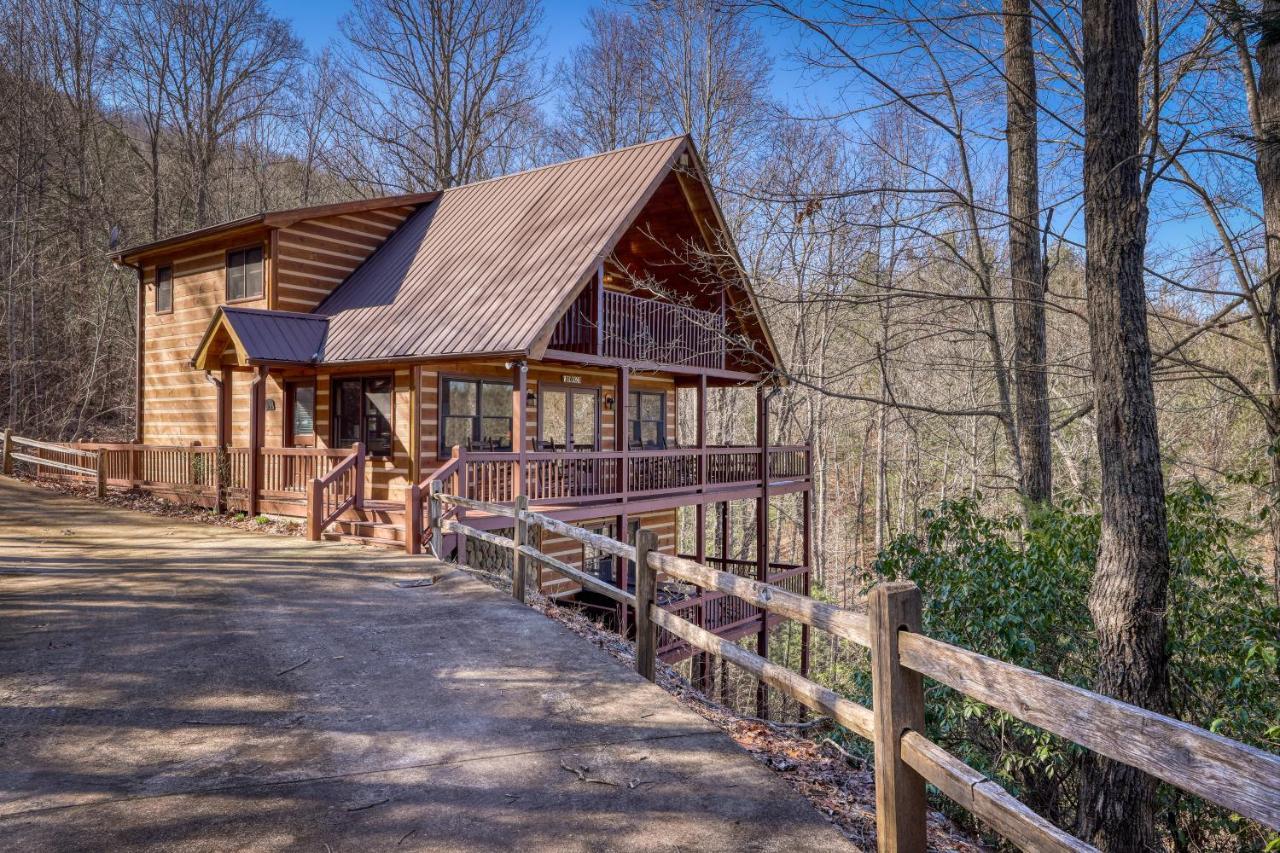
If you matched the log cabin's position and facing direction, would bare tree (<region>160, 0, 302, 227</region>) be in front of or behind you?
behind

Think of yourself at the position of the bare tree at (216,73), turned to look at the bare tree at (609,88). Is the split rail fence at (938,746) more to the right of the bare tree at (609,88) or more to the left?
right

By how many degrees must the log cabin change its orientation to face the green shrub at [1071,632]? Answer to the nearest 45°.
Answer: approximately 90° to its left

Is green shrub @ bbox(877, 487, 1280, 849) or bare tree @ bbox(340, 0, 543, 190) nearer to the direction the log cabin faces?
the green shrub
